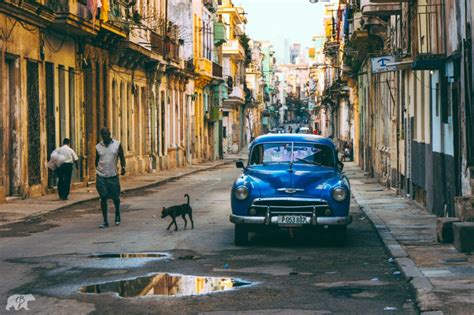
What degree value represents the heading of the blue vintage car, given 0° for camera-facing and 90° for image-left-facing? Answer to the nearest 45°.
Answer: approximately 0°

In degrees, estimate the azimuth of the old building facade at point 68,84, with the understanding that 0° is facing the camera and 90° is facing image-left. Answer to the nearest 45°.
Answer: approximately 315°

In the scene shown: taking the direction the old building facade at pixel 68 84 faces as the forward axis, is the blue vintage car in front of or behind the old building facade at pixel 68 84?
in front

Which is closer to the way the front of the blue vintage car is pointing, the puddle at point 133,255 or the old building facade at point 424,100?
the puddle

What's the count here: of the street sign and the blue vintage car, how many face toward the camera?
2

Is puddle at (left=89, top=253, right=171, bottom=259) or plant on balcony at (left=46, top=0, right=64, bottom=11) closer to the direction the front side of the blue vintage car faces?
the puddle

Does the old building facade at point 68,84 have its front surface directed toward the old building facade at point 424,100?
yes

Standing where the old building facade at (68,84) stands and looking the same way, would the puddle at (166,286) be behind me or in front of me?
in front

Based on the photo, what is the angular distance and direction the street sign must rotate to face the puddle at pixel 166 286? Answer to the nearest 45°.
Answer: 0° — it already faces it
